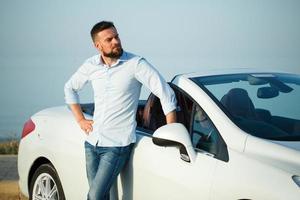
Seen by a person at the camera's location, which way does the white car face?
facing the viewer and to the right of the viewer

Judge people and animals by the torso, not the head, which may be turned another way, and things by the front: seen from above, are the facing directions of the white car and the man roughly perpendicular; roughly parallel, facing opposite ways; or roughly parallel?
roughly perpendicular

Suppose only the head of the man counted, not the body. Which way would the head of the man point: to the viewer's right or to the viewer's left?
to the viewer's right

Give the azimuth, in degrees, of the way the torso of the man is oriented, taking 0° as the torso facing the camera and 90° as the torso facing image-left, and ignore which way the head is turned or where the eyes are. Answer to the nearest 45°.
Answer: approximately 45°
